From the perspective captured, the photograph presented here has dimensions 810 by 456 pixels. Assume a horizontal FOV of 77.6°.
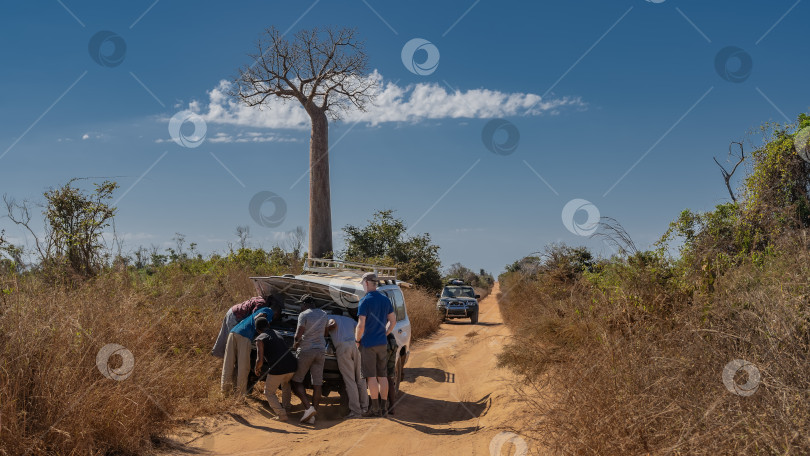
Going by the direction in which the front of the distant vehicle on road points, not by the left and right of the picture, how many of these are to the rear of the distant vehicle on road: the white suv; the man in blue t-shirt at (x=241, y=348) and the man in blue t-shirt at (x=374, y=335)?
0

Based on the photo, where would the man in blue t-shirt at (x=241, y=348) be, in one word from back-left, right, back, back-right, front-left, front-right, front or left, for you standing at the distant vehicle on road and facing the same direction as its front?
front

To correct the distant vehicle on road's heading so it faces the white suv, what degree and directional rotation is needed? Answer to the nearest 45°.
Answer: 0° — it already faces it

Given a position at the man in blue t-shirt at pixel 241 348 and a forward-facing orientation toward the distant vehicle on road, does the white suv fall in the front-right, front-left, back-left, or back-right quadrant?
front-right

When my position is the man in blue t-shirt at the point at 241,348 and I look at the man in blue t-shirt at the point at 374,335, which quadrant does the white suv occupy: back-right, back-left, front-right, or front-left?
front-left

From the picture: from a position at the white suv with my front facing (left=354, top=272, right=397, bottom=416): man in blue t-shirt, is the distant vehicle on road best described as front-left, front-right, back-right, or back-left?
back-left

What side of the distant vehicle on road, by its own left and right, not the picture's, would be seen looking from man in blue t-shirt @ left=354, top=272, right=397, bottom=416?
front

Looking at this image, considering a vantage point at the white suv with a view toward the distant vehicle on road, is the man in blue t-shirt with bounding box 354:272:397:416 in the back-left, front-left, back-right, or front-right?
back-right

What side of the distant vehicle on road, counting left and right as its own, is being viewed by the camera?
front
